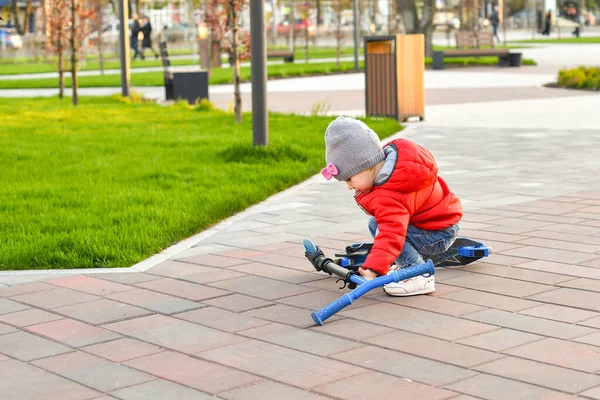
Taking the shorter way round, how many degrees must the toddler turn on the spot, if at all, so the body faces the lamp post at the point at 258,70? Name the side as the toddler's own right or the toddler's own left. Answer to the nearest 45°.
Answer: approximately 90° to the toddler's own right

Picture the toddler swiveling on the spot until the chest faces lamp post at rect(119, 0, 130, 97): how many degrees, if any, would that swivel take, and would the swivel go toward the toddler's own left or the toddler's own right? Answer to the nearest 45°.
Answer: approximately 90° to the toddler's own right

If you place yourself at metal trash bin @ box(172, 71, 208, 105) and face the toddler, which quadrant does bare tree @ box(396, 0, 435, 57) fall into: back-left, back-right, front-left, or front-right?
back-left

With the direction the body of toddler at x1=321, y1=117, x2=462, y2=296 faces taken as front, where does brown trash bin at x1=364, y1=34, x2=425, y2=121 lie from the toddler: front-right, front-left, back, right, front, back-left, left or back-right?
right

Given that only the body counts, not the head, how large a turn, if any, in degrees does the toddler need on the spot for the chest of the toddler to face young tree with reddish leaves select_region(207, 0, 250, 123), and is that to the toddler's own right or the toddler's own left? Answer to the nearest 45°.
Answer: approximately 90° to the toddler's own right

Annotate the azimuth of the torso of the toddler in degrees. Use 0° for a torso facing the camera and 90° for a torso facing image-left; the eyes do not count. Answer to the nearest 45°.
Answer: approximately 90°

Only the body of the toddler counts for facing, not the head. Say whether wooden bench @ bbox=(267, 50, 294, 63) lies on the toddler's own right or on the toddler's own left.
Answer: on the toddler's own right

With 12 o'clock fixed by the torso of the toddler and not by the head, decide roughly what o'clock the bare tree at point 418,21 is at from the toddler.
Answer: The bare tree is roughly at 3 o'clock from the toddler.

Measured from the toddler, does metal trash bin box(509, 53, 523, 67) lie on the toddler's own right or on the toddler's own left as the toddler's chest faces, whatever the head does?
on the toddler's own right
